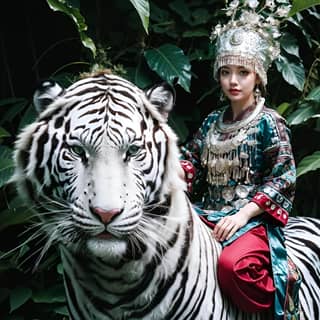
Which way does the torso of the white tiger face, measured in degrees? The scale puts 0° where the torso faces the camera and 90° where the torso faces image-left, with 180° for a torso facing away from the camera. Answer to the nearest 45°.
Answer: approximately 45°

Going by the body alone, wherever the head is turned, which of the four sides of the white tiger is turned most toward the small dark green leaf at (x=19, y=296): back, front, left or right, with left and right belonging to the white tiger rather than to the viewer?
right

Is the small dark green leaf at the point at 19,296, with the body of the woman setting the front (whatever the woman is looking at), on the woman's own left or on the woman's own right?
on the woman's own right

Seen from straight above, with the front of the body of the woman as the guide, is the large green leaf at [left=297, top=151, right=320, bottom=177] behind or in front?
behind

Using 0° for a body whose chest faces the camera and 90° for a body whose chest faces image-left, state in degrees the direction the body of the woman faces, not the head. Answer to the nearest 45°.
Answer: approximately 45°
